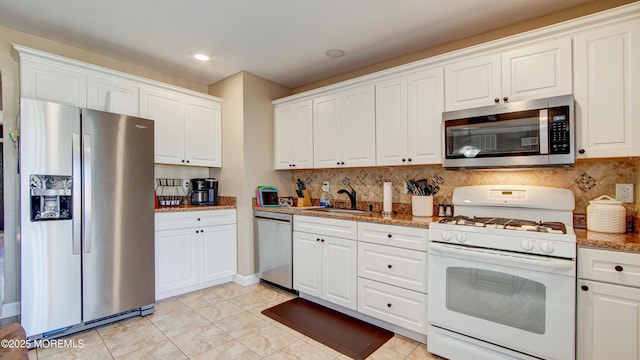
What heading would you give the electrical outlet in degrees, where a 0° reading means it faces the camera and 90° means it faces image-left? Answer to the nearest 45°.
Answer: approximately 0°

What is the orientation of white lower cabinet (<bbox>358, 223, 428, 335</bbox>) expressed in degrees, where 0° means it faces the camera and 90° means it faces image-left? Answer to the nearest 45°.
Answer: approximately 45°

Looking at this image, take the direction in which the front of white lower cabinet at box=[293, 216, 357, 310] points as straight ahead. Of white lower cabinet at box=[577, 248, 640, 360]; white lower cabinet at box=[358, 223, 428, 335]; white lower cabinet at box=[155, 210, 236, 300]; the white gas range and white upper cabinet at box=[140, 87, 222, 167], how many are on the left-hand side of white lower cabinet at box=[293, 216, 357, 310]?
3
